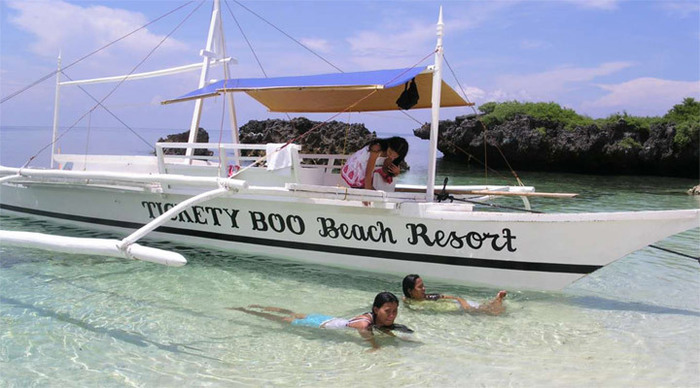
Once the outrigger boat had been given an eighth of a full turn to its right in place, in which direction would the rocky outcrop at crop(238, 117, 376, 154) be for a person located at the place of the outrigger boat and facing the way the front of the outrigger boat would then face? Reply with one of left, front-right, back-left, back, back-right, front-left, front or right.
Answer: back

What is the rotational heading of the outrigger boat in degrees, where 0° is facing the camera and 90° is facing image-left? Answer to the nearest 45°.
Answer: approximately 315°

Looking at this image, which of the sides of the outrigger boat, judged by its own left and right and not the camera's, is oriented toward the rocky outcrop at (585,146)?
left

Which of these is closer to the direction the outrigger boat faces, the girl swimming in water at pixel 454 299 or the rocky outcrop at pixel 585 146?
the girl swimming in water

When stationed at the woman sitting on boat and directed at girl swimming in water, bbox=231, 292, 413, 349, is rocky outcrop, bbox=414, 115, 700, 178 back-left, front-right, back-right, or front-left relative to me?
back-left
